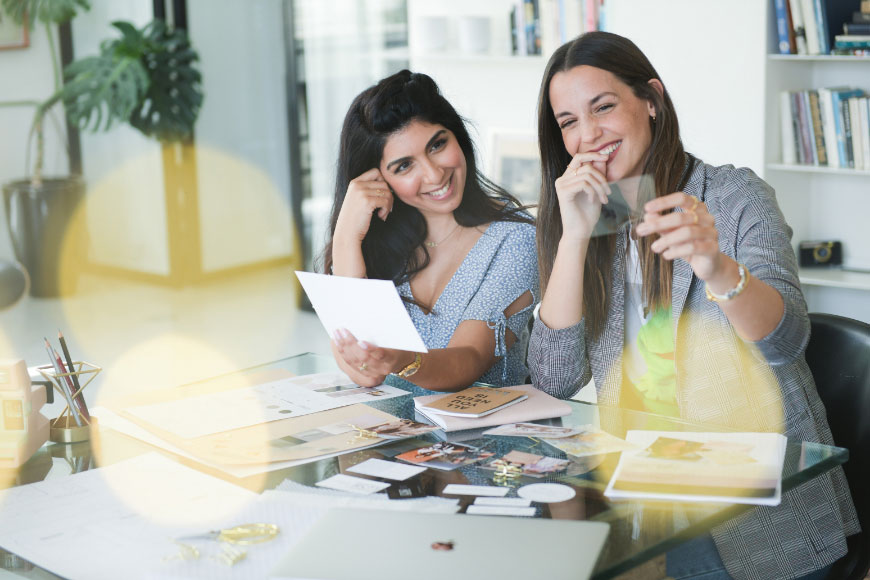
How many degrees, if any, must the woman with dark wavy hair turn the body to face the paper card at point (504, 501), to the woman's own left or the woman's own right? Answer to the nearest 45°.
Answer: approximately 45° to the woman's own left

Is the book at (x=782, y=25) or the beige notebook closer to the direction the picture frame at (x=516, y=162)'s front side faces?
the beige notebook

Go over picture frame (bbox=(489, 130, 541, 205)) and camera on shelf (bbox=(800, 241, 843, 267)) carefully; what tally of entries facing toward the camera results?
2
